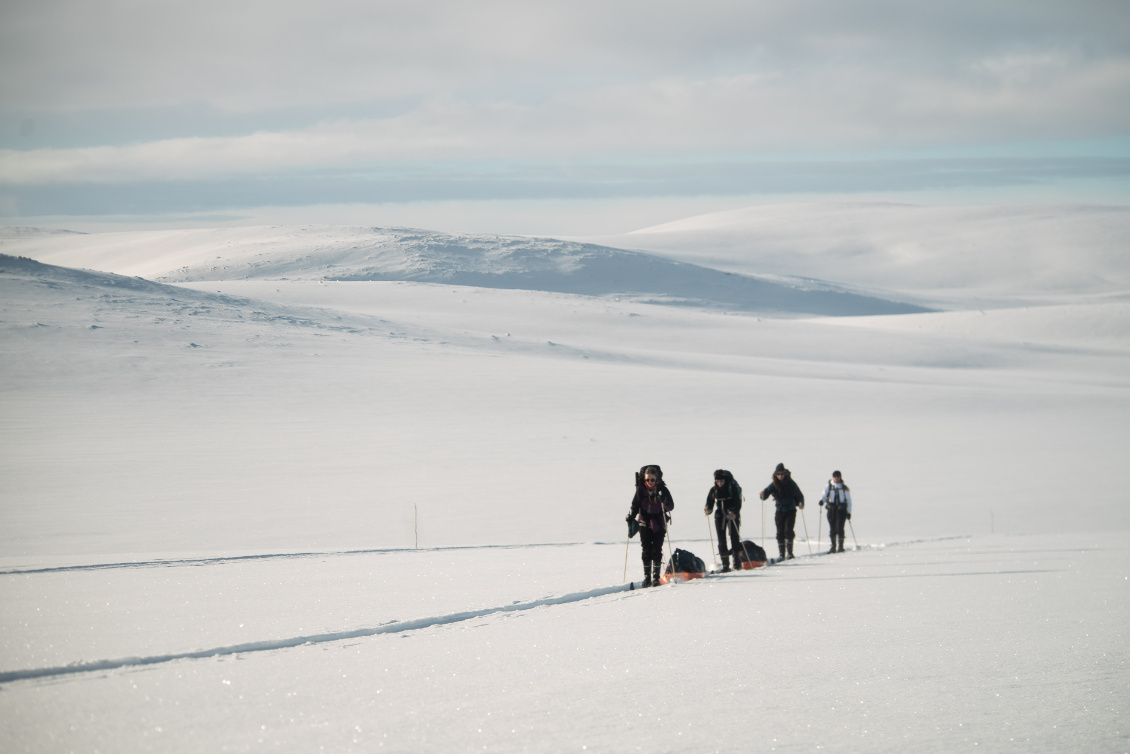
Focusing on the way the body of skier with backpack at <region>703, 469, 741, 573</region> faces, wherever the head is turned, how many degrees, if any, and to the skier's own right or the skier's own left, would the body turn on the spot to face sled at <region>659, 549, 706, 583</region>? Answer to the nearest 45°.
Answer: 0° — they already face it

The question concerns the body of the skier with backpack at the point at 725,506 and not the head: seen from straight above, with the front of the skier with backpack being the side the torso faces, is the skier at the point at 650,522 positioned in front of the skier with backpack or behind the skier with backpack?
in front

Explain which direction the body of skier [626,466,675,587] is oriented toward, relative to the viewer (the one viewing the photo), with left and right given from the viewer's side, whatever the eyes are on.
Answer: facing the viewer

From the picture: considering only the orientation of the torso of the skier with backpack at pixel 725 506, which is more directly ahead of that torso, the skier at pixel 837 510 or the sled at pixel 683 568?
the sled

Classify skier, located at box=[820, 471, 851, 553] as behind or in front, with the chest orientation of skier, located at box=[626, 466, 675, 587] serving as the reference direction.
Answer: behind

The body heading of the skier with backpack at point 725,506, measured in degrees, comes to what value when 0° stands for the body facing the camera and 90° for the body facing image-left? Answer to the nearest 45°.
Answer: approximately 45°
